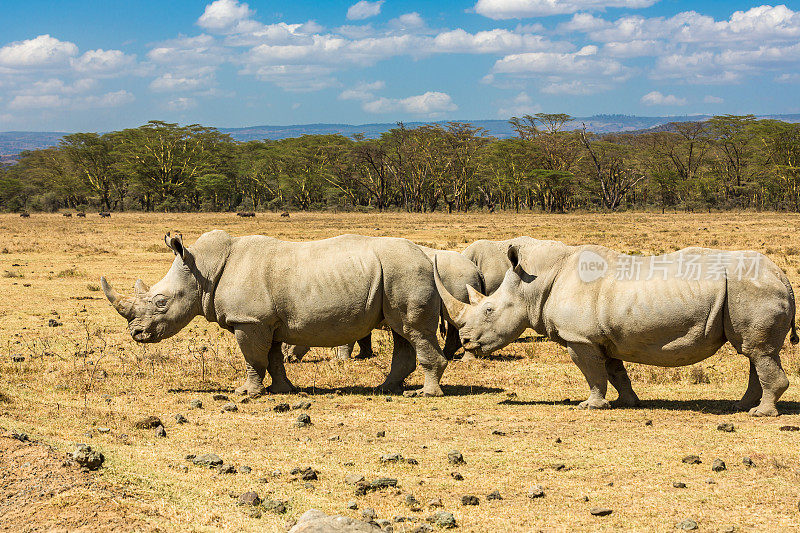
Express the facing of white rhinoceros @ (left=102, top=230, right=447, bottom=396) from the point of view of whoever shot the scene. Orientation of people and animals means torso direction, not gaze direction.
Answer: facing to the left of the viewer

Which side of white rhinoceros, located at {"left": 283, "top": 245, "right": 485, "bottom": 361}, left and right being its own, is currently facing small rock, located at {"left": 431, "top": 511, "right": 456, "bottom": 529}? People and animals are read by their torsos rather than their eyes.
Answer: left

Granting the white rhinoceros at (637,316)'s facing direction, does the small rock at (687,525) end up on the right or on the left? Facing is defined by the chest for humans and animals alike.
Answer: on its left

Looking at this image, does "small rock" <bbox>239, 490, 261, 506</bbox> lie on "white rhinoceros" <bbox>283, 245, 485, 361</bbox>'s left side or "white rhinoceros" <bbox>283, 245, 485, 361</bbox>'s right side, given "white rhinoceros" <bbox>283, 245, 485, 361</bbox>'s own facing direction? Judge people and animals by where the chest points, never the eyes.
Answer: on its left

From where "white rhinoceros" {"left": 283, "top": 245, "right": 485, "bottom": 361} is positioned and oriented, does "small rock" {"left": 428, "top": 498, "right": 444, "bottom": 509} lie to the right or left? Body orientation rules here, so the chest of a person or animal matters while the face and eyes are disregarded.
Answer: on its left

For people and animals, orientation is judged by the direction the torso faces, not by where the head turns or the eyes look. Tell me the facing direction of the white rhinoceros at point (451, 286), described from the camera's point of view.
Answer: facing to the left of the viewer

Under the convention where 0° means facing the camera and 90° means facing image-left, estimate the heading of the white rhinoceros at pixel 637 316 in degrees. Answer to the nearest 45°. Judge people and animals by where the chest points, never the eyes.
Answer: approximately 90°

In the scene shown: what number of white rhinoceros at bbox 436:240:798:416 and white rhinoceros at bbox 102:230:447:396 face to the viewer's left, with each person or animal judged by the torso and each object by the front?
2

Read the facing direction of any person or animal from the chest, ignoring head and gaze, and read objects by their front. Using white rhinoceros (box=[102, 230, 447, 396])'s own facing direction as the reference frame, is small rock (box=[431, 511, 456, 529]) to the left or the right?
on its left

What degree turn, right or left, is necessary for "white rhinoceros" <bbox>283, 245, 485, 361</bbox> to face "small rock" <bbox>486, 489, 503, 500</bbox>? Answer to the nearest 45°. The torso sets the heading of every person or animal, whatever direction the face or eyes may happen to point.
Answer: approximately 90° to its left
